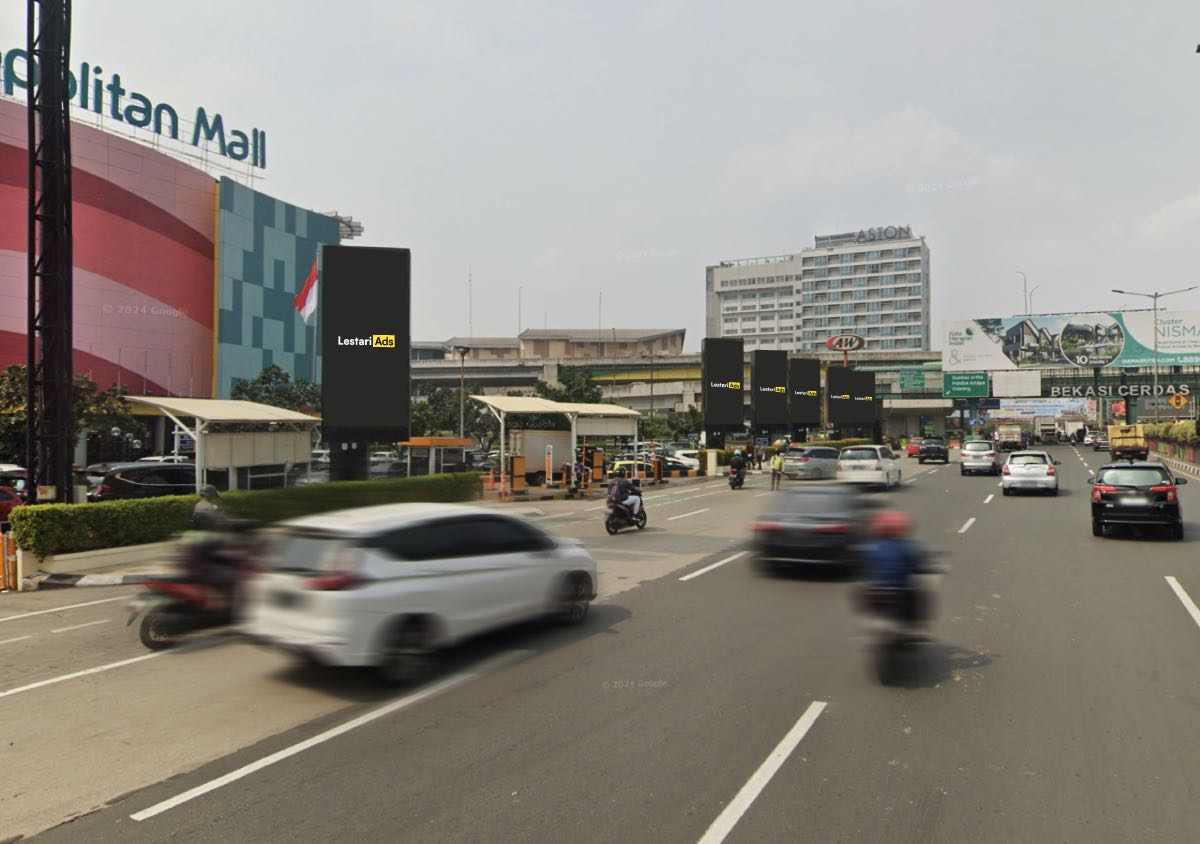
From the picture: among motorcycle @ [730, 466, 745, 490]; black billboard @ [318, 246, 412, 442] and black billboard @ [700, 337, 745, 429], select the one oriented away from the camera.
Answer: the motorcycle

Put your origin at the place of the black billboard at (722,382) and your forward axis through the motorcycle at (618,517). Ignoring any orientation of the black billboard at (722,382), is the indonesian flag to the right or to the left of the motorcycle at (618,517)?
right

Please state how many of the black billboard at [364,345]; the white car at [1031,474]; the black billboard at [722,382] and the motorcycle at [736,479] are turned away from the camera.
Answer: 2

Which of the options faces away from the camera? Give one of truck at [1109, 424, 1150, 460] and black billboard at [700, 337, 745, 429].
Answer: the truck

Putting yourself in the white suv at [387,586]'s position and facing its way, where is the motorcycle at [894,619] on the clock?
The motorcycle is roughly at 2 o'clock from the white suv.

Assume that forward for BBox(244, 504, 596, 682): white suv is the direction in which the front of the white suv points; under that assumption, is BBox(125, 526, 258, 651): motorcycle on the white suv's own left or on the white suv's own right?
on the white suv's own left

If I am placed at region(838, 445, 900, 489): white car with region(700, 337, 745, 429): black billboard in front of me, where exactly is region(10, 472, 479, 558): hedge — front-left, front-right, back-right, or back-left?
back-left

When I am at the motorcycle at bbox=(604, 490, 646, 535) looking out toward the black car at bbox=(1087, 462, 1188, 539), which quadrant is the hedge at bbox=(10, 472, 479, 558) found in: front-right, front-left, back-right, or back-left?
back-right

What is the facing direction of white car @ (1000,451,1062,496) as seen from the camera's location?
facing away from the viewer

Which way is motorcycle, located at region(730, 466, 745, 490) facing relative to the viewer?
away from the camera

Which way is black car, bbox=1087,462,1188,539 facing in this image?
away from the camera

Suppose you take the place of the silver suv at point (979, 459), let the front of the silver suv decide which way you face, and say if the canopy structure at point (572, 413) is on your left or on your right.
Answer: on your left

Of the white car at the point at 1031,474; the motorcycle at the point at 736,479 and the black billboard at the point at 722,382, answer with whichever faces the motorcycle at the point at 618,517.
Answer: the black billboard

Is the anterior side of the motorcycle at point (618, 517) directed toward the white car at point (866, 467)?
yes

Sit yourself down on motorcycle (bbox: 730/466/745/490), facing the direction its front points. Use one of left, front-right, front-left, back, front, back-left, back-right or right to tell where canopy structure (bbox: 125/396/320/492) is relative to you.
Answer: back-left

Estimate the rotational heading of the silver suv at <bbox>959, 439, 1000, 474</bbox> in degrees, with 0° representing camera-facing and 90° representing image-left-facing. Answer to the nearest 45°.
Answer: approximately 180°
